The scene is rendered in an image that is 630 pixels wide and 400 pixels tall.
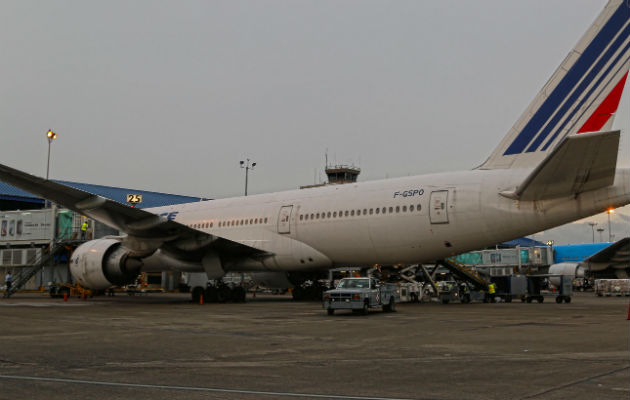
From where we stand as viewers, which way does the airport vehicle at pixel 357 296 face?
facing the viewer and to the left of the viewer

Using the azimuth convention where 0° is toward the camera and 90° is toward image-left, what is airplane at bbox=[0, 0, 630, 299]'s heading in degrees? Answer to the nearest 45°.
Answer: approximately 135°

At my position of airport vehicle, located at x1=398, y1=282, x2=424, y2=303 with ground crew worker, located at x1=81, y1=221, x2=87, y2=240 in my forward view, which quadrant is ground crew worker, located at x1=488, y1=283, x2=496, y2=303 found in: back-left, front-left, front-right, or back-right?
back-right

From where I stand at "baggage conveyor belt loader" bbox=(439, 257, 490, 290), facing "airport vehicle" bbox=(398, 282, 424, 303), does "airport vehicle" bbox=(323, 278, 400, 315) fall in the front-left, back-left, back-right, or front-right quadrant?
front-left

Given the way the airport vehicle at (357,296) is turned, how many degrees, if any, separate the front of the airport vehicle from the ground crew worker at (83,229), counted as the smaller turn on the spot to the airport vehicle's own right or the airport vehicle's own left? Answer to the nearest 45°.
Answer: approximately 90° to the airport vehicle's own right

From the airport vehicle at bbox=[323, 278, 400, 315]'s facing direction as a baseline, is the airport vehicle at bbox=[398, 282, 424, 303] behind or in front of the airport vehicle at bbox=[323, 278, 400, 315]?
behind

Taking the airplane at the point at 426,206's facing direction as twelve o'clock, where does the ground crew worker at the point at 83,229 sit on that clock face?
The ground crew worker is roughly at 12 o'clock from the airplane.

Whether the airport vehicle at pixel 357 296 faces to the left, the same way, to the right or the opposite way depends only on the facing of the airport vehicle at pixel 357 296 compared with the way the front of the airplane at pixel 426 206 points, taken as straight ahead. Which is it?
to the left

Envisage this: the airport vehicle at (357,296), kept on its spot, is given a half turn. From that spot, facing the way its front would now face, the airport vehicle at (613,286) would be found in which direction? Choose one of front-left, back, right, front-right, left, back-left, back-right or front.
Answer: front
